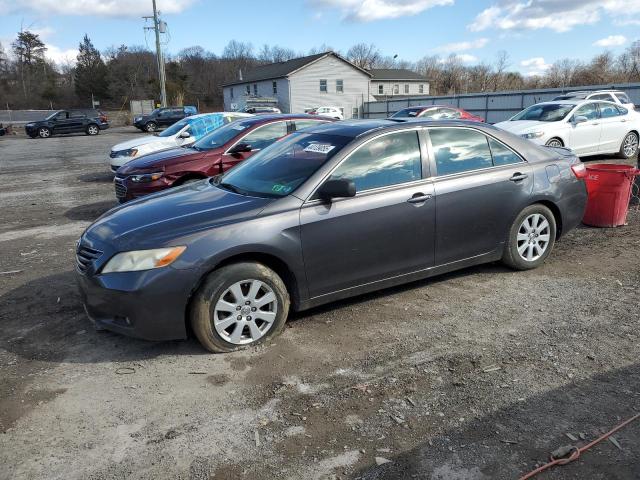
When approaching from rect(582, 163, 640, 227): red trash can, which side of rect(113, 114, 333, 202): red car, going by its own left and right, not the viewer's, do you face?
left

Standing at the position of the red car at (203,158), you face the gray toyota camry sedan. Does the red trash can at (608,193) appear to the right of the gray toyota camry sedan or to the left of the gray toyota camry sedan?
left

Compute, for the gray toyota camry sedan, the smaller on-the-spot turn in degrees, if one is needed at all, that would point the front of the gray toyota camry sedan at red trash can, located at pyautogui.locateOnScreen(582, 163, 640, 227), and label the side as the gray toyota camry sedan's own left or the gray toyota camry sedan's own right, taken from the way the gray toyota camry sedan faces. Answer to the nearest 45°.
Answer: approximately 180°

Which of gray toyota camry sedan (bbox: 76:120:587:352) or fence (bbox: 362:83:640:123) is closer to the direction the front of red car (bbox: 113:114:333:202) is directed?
the gray toyota camry sedan

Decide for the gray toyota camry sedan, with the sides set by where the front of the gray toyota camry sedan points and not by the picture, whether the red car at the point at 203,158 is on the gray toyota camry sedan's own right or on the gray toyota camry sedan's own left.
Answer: on the gray toyota camry sedan's own right

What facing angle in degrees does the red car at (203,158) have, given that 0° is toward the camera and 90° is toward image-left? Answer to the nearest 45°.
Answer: approximately 45°

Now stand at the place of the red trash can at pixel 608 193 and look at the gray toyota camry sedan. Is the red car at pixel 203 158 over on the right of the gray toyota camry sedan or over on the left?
right

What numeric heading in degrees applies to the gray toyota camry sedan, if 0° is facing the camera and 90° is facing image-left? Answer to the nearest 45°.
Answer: approximately 45°

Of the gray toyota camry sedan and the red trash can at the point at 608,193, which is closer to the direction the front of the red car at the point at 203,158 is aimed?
the gray toyota camry sedan
